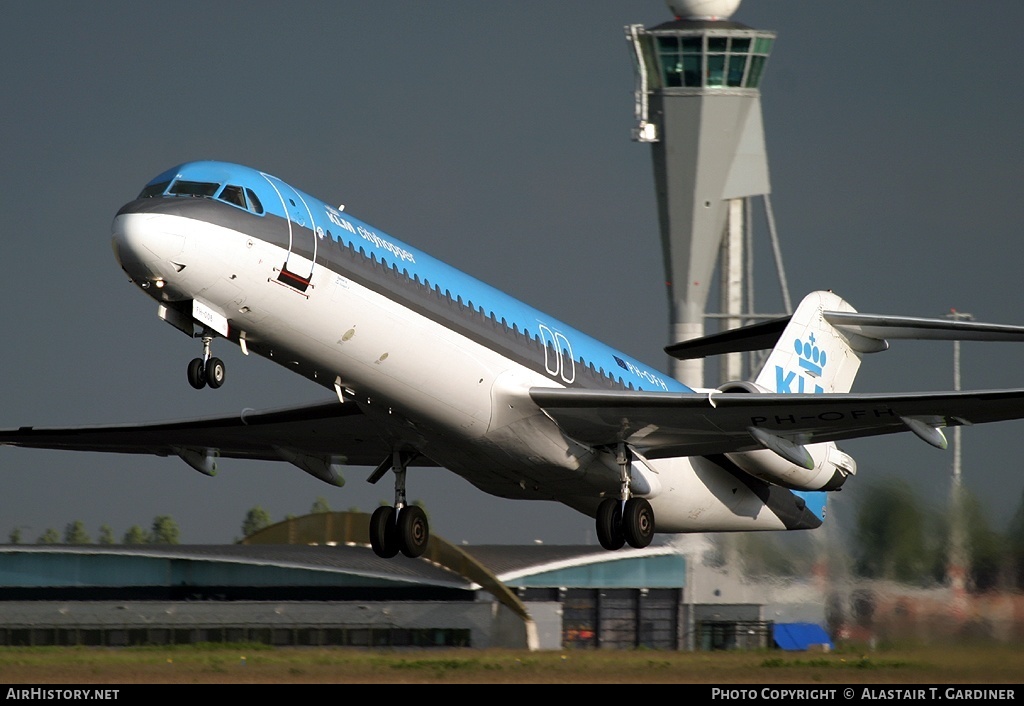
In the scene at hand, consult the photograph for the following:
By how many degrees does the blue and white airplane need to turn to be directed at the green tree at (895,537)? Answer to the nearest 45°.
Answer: approximately 180°

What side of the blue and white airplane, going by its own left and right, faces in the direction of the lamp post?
back

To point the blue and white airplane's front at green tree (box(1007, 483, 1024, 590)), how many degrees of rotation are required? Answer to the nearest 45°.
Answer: approximately 135° to its right

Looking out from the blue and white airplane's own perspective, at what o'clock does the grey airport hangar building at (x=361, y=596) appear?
The grey airport hangar building is roughly at 4 o'clock from the blue and white airplane.

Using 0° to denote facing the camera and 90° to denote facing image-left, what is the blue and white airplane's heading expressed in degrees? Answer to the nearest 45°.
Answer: approximately 45°
